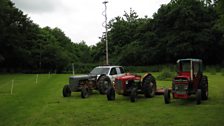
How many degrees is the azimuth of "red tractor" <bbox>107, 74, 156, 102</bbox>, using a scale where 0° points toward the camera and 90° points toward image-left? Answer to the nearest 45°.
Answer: approximately 45°

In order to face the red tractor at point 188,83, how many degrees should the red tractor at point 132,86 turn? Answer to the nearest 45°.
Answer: approximately 90° to its left

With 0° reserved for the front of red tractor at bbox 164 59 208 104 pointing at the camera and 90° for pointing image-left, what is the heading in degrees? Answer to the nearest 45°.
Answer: approximately 45°

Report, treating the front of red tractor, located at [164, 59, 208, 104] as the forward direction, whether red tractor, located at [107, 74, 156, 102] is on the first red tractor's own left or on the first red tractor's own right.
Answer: on the first red tractor's own right

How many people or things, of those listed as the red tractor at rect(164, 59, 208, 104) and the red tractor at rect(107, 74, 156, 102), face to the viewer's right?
0
